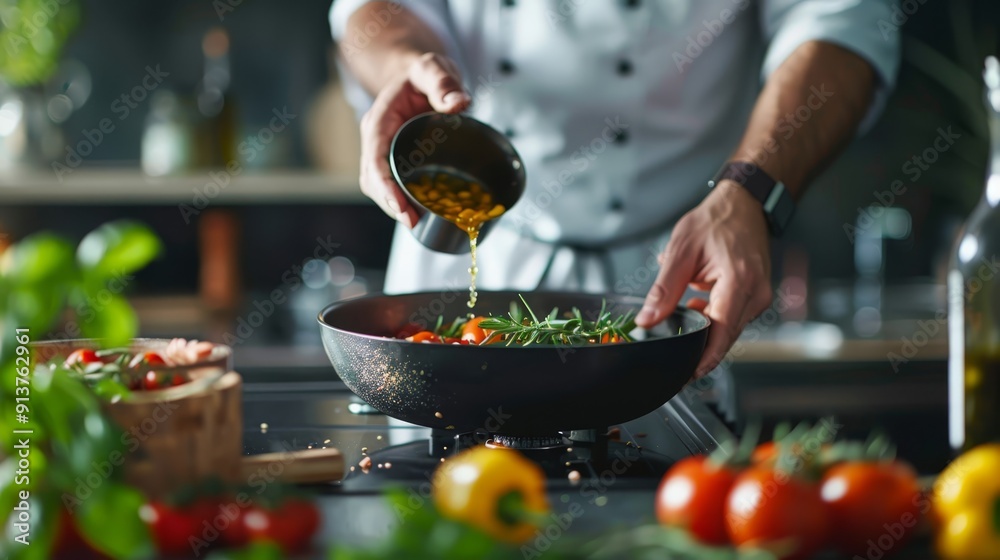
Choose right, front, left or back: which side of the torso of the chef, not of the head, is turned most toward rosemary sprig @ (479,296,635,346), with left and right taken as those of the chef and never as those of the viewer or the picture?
front

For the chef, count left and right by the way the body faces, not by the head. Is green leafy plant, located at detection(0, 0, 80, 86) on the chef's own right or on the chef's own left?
on the chef's own right

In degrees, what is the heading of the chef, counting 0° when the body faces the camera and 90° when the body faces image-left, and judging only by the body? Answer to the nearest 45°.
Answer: approximately 0°

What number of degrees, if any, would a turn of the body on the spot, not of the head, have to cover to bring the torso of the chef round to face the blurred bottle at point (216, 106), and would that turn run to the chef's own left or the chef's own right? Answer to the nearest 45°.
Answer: approximately 135° to the chef's own right

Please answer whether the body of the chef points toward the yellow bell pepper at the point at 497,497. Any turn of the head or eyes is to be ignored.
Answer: yes

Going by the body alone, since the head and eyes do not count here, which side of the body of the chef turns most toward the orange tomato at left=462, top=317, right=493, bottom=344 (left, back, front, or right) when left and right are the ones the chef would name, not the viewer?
front

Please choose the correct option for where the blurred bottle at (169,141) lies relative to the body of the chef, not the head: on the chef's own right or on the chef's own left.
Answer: on the chef's own right

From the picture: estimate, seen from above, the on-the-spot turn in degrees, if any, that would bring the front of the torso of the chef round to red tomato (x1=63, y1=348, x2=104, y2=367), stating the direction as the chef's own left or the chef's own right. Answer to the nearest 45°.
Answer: approximately 45° to the chef's own right

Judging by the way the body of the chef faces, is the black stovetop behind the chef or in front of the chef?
in front

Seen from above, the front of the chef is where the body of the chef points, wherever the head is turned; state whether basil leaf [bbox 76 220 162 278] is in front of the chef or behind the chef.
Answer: in front

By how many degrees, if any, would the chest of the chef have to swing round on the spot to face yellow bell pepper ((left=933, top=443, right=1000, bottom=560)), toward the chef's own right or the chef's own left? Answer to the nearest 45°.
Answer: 0° — they already face it

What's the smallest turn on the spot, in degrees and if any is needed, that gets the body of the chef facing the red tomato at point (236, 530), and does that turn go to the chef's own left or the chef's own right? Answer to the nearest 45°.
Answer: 0° — they already face it
